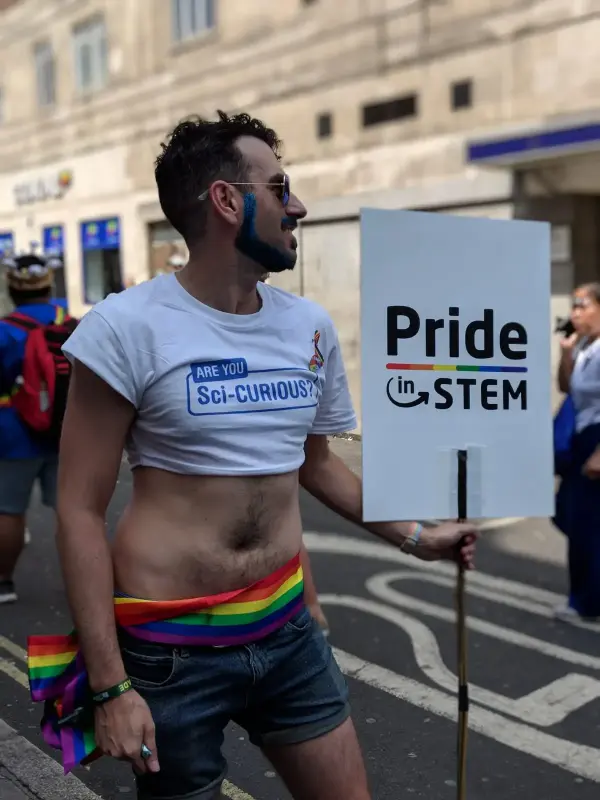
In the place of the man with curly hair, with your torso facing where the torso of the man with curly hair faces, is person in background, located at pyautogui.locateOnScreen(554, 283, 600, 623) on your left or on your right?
on your left

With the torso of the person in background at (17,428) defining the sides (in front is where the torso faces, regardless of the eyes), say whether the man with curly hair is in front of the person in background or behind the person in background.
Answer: behind

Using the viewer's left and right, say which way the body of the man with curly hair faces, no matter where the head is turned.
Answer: facing the viewer and to the right of the viewer

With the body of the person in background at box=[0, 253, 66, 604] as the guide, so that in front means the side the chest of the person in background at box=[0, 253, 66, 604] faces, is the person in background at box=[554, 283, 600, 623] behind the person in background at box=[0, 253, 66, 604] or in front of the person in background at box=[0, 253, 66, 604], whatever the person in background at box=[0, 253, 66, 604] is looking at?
behind

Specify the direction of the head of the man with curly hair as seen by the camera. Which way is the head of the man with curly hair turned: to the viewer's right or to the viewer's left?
to the viewer's right

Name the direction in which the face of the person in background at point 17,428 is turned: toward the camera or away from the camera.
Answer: away from the camera

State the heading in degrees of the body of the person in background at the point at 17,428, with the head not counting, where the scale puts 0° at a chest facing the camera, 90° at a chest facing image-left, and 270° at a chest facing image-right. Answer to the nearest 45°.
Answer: approximately 135°

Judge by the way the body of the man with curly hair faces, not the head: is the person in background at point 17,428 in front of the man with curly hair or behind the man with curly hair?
behind

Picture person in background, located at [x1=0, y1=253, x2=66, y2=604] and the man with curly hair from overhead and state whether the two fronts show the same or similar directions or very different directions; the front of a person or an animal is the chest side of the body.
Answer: very different directions
